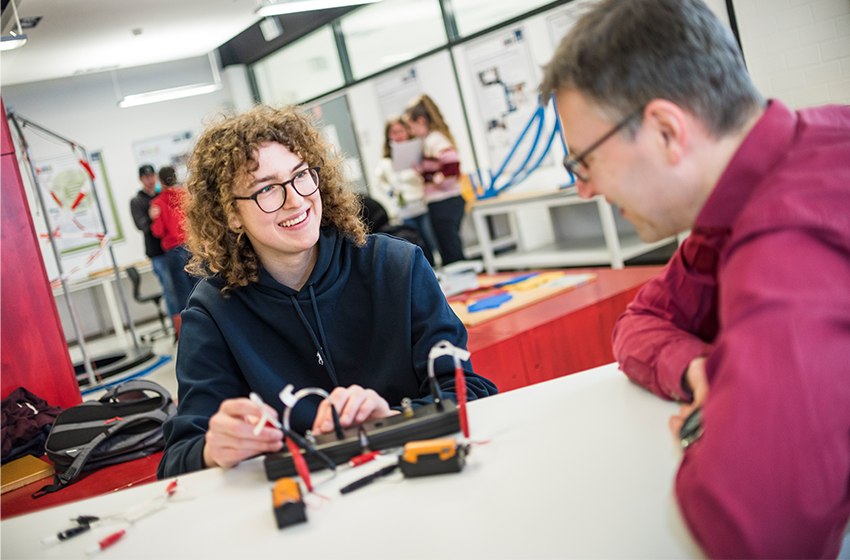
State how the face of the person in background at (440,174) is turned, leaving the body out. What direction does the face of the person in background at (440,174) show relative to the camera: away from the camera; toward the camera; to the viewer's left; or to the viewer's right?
to the viewer's left

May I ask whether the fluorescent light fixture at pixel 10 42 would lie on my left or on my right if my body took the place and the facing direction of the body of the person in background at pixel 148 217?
on my right

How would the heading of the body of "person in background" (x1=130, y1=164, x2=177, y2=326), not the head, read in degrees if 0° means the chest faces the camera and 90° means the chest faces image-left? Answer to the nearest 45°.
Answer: approximately 315°

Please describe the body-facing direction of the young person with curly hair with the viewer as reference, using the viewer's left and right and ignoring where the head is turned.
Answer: facing the viewer and to the right of the viewer

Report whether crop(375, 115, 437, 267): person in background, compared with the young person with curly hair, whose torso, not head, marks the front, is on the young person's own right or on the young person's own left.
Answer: on the young person's own left

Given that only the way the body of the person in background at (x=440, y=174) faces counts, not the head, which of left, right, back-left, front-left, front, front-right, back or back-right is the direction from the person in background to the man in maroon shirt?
left

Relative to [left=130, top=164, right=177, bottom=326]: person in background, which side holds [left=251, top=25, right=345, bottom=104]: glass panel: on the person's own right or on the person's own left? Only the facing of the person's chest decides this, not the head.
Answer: on the person's own left

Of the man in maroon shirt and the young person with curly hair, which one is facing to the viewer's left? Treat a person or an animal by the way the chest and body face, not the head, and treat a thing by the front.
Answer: the man in maroon shirt

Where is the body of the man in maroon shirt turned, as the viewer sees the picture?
to the viewer's left

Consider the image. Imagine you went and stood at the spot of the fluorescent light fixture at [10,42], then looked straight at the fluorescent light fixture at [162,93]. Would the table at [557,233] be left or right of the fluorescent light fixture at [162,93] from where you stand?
right

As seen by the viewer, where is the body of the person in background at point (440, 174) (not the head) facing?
to the viewer's left
